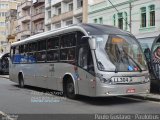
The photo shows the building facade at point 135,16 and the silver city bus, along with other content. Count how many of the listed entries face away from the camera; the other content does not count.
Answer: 0

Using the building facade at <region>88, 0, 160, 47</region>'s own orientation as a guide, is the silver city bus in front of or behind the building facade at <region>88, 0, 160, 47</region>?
in front

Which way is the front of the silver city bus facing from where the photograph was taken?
facing the viewer and to the right of the viewer

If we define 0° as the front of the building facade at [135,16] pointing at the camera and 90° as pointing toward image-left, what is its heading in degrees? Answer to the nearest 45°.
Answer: approximately 45°

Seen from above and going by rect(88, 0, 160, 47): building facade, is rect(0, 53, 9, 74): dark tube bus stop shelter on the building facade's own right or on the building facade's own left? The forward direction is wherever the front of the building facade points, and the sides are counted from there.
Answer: on the building facade's own right

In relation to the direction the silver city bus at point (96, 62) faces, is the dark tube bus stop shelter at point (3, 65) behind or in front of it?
behind

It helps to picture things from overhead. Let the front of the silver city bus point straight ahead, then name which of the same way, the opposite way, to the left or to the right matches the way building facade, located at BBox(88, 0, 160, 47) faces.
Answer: to the right

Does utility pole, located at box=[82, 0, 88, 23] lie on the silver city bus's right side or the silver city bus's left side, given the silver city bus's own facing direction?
on its left

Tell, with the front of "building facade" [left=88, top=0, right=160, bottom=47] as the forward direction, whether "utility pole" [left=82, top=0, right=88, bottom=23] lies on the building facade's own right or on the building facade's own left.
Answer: on the building facade's own right
